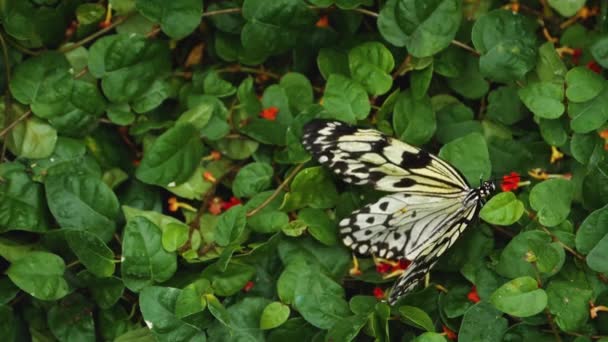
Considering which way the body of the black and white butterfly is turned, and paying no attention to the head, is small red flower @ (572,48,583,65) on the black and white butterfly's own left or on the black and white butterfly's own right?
on the black and white butterfly's own left

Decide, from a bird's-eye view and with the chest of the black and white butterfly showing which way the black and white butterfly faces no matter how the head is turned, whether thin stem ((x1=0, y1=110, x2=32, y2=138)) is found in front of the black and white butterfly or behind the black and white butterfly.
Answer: behind

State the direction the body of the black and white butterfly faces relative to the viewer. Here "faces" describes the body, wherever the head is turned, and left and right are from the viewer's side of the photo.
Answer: facing to the right of the viewer

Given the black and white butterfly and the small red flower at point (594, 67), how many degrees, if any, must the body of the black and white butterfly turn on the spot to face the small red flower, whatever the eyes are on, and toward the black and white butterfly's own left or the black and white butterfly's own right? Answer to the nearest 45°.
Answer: approximately 45° to the black and white butterfly's own left
